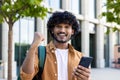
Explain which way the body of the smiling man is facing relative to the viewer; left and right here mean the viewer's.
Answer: facing the viewer

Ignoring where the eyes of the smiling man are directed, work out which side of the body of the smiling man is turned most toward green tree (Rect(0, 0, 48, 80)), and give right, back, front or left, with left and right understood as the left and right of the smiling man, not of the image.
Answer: back
